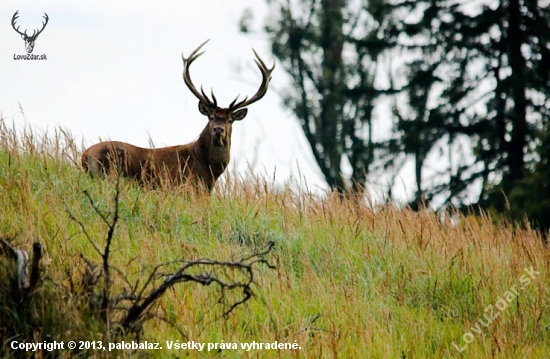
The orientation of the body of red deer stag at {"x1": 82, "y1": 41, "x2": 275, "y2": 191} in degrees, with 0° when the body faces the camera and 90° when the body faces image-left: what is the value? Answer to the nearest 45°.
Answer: approximately 270°
